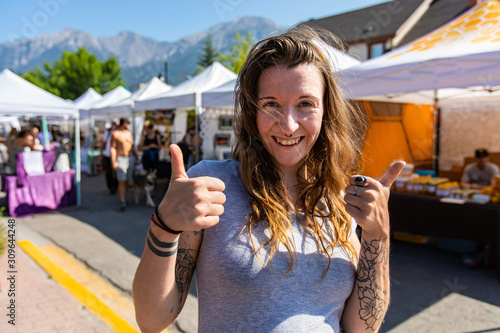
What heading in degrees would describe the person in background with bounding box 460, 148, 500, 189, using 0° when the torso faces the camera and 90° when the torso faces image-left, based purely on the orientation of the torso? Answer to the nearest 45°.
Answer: approximately 0°

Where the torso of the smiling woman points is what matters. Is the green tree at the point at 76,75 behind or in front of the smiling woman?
behind

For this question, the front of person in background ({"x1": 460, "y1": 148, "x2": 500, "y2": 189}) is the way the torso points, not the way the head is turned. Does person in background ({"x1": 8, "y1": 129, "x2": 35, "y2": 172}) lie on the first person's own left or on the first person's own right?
on the first person's own right

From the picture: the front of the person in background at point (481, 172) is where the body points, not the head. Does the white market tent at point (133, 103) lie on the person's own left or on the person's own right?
on the person's own right

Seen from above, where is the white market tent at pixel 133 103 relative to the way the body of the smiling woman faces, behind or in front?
behind

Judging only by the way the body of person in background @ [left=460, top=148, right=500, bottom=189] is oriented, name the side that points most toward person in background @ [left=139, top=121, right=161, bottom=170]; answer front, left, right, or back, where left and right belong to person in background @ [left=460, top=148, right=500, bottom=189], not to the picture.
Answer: right

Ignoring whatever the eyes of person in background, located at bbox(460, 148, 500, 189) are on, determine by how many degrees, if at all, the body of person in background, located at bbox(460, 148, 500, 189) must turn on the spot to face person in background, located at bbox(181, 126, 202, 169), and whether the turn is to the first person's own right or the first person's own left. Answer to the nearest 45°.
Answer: approximately 90° to the first person's own right

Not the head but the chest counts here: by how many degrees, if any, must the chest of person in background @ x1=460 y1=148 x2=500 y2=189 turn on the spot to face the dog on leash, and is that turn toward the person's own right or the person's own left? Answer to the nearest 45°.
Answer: approximately 90° to the person's own right

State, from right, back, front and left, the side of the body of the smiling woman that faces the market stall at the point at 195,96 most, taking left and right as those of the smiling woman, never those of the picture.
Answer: back

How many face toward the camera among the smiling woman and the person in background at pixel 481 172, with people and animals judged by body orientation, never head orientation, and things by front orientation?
2

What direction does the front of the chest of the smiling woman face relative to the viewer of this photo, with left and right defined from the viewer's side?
facing the viewer

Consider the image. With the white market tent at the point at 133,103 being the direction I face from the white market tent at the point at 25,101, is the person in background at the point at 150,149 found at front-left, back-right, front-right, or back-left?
front-right

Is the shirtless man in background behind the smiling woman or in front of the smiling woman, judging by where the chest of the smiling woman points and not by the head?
behind

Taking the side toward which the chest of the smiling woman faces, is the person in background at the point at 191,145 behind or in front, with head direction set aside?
behind

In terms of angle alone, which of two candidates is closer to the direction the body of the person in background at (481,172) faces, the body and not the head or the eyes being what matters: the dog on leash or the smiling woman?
the smiling woman
